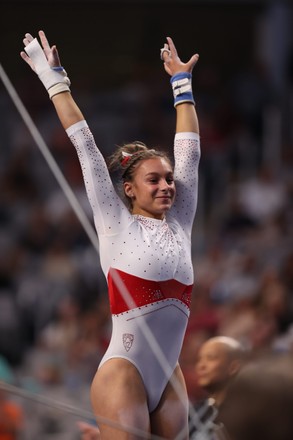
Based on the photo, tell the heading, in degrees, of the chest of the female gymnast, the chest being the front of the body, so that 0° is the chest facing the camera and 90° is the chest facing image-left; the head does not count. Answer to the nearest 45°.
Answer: approximately 315°

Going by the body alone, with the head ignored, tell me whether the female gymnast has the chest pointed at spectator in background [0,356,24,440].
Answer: no

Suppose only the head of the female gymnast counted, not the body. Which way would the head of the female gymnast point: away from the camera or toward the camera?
toward the camera
